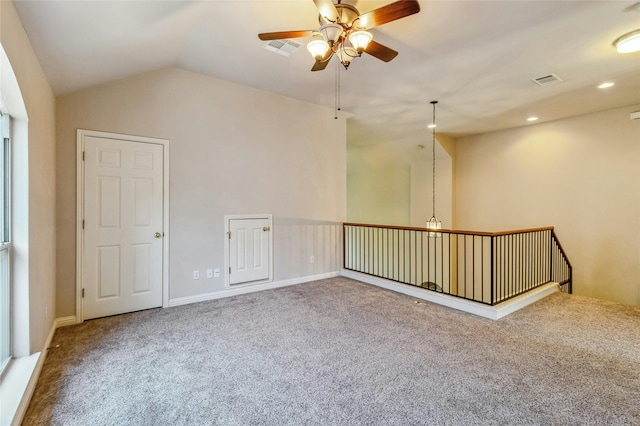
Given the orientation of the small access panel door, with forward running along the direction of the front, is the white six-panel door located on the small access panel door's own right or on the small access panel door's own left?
on the small access panel door's own right

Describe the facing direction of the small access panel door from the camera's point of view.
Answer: facing the viewer and to the right of the viewer

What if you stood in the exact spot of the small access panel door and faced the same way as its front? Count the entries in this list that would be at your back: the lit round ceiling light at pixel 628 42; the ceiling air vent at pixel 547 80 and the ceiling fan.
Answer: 0

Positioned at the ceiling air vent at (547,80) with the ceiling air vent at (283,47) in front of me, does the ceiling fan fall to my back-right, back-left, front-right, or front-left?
front-left

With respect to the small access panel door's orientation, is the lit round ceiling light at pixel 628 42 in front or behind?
in front

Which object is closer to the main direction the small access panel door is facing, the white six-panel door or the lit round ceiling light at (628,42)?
the lit round ceiling light

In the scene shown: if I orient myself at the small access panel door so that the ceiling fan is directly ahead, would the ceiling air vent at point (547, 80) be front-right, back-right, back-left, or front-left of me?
front-left

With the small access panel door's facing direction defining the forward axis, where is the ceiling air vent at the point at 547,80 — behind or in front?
in front

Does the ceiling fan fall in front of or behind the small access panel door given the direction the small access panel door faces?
in front
